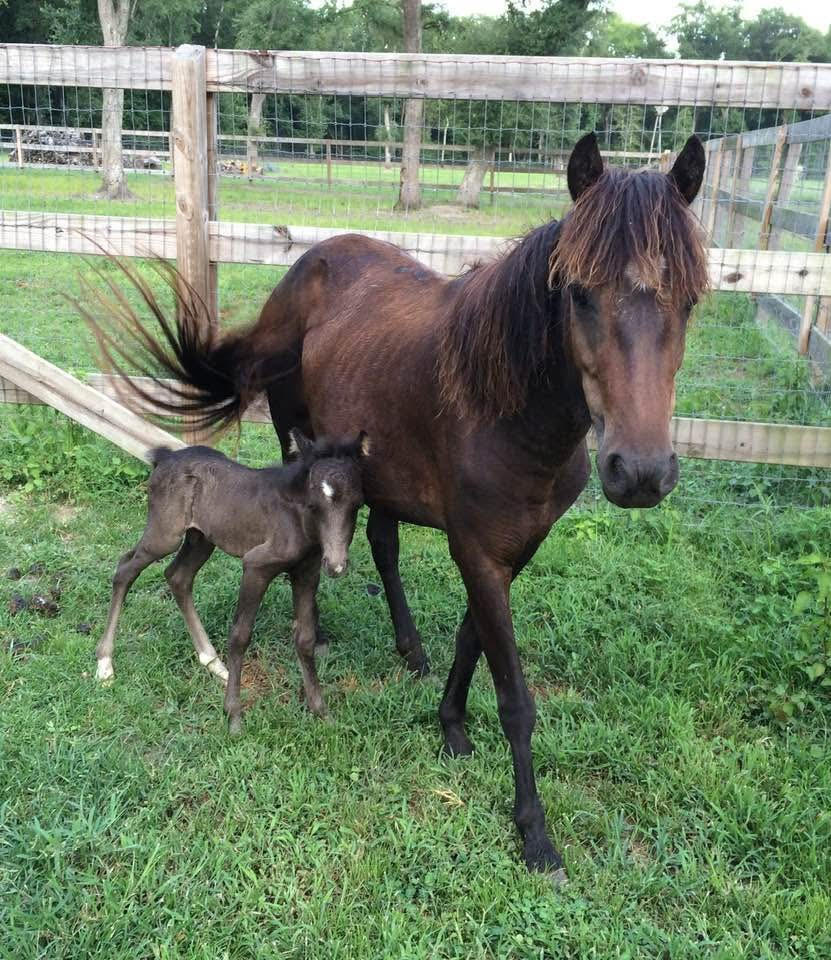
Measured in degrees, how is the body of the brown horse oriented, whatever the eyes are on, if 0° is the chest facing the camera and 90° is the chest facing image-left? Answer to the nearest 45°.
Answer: approximately 315°

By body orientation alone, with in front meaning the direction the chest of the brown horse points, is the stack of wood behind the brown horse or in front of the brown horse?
behind

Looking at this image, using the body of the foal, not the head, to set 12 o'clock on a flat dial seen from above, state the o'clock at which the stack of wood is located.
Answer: The stack of wood is roughly at 7 o'clock from the foal.

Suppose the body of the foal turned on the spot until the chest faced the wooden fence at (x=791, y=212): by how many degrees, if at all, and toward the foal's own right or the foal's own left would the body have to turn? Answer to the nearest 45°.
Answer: approximately 90° to the foal's own left

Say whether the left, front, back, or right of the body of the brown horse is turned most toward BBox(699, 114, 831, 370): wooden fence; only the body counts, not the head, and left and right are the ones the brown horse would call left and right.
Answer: left
